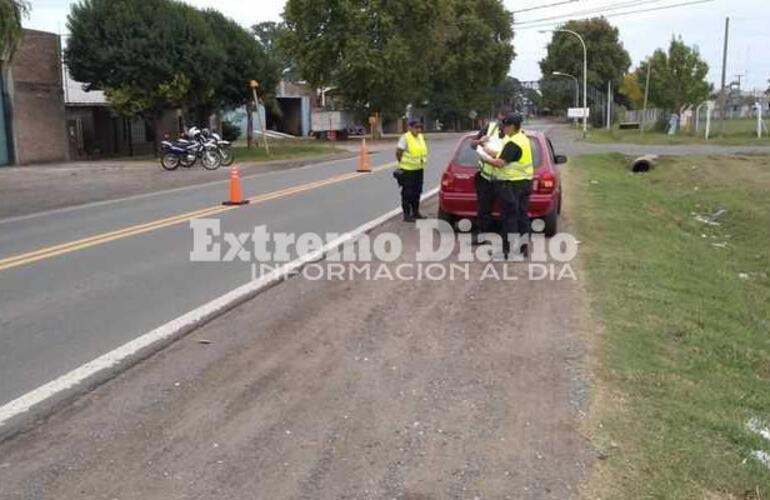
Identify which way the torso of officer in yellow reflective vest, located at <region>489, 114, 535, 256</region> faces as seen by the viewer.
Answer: to the viewer's left

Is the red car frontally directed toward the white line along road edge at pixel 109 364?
no

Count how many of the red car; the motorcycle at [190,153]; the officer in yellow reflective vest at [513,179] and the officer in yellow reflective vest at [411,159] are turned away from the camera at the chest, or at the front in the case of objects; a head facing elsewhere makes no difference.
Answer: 1

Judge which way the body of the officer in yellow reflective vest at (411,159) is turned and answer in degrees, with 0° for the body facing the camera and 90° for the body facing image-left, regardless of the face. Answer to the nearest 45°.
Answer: approximately 315°

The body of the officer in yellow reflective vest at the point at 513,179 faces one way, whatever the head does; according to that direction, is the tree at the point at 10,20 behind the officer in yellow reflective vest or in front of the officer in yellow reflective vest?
in front

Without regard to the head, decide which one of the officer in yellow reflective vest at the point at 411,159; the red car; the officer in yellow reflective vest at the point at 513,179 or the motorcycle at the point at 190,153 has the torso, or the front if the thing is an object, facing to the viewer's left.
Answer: the officer in yellow reflective vest at the point at 513,179

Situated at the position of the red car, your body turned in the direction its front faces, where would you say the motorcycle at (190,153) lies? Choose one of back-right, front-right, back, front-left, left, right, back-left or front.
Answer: front-left

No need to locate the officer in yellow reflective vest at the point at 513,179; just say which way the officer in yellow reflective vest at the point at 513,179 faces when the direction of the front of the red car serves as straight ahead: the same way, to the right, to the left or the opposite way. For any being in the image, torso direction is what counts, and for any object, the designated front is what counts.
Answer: to the left

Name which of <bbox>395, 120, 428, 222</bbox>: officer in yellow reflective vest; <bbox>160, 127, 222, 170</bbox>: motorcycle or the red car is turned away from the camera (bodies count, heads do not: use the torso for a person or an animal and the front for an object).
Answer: the red car

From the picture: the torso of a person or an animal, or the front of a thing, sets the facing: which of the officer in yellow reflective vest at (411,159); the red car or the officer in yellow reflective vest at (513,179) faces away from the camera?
the red car

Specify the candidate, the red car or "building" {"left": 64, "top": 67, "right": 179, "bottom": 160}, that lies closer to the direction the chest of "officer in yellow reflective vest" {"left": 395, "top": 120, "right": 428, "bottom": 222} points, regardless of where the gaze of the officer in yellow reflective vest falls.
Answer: the red car

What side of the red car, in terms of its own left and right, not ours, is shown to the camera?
back

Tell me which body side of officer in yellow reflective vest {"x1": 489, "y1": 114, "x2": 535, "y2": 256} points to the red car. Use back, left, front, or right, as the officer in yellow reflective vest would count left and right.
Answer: right

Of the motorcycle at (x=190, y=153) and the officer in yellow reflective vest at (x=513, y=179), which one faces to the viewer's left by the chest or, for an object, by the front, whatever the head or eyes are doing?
the officer in yellow reflective vest
